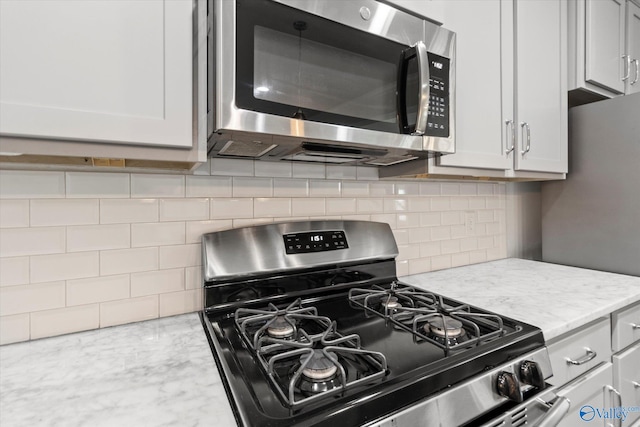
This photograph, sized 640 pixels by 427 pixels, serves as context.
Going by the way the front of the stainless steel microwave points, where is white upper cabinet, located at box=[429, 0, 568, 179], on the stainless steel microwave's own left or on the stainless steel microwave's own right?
on the stainless steel microwave's own left

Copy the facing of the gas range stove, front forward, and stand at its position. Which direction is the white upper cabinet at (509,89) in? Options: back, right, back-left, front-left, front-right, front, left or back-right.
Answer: left

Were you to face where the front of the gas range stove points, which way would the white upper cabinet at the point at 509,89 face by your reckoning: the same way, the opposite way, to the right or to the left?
the same way

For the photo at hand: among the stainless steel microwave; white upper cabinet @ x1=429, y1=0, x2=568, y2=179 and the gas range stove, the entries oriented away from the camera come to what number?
0

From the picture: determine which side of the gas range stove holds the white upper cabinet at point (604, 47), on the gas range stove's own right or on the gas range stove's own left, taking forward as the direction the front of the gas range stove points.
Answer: on the gas range stove's own left

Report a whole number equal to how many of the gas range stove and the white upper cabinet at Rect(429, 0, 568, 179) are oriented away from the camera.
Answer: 0

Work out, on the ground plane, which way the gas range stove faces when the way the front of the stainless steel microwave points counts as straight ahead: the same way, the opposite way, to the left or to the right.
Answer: the same way

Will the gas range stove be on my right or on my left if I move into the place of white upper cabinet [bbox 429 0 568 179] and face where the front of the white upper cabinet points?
on my right

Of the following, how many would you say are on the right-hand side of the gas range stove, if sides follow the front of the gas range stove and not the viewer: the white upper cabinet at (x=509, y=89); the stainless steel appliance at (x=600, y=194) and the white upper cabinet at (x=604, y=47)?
0

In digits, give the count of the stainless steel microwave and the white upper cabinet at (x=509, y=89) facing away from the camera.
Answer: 0

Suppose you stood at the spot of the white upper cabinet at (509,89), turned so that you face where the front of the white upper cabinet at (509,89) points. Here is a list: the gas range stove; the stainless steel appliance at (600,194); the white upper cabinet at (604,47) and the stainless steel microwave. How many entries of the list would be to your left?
2

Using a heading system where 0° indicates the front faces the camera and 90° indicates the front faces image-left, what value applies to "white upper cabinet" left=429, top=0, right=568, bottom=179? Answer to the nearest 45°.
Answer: approximately 315°
